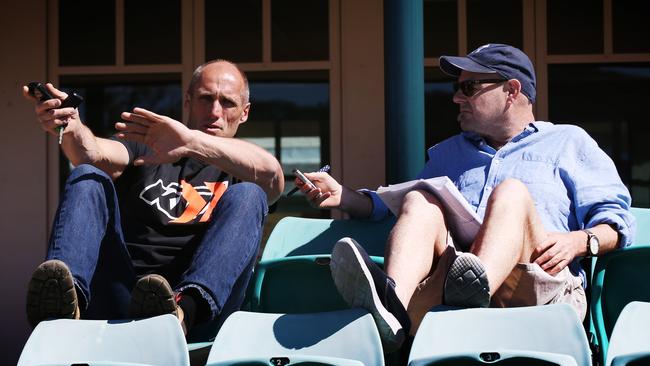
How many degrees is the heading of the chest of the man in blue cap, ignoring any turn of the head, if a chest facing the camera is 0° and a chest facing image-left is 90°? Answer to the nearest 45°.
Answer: approximately 45°

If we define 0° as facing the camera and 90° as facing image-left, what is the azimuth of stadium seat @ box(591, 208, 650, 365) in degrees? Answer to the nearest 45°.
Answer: approximately 0°

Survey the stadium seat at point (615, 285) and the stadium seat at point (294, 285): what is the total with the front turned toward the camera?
2

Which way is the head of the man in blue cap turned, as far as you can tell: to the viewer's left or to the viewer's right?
to the viewer's left
